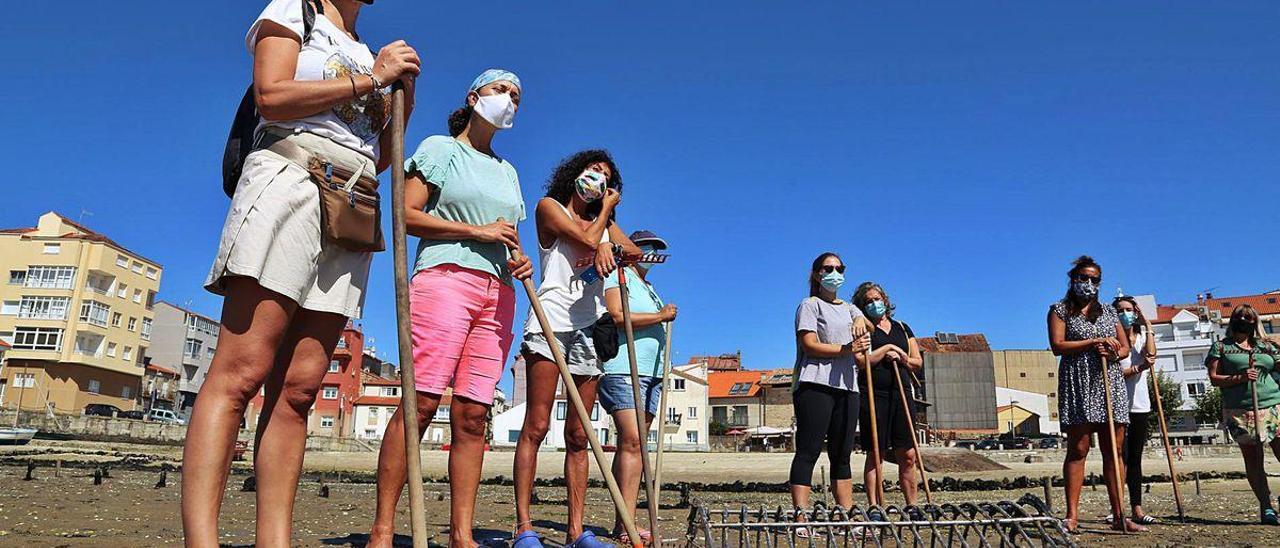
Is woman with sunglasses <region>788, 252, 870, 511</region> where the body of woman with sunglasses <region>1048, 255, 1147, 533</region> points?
no

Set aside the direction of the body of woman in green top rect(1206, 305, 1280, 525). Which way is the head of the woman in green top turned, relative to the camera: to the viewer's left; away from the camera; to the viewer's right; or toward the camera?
toward the camera

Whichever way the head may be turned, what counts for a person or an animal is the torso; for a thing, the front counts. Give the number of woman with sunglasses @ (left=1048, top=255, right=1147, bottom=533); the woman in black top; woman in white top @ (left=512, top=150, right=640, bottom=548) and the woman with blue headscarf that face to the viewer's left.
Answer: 0

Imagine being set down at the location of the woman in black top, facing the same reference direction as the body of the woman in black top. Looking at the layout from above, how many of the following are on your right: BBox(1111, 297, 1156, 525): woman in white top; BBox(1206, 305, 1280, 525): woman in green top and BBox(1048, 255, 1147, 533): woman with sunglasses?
0

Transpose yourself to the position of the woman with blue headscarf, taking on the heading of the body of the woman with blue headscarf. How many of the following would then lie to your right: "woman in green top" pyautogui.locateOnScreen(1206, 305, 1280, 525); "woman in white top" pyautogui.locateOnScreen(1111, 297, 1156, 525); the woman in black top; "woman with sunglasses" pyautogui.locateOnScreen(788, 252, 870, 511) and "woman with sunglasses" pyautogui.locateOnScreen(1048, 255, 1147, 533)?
0

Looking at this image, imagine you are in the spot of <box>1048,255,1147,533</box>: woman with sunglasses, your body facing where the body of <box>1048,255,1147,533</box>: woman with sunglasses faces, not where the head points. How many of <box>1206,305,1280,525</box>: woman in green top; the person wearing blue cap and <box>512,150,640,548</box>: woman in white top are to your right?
2

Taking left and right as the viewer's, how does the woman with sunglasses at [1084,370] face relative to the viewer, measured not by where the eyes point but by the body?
facing the viewer and to the right of the viewer

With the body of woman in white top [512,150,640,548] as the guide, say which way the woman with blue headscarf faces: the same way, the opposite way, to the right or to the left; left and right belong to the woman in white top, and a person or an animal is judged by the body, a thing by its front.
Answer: the same way

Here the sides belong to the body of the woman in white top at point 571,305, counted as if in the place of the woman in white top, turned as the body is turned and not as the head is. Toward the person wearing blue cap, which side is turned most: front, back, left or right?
left

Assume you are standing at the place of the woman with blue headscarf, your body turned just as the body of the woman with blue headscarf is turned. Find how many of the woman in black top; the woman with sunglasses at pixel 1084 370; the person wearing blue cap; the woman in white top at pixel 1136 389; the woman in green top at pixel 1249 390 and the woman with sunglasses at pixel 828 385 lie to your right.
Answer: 0

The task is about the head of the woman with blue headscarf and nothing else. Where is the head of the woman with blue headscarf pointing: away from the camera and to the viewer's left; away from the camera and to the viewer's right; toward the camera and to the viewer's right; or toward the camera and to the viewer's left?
toward the camera and to the viewer's right

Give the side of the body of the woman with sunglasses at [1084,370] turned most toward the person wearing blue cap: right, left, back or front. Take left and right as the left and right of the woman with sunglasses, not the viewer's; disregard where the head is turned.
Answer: right

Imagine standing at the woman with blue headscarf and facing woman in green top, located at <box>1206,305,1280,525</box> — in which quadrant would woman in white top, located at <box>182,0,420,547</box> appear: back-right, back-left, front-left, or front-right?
back-right

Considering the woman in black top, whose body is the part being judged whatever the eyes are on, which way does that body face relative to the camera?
toward the camera
